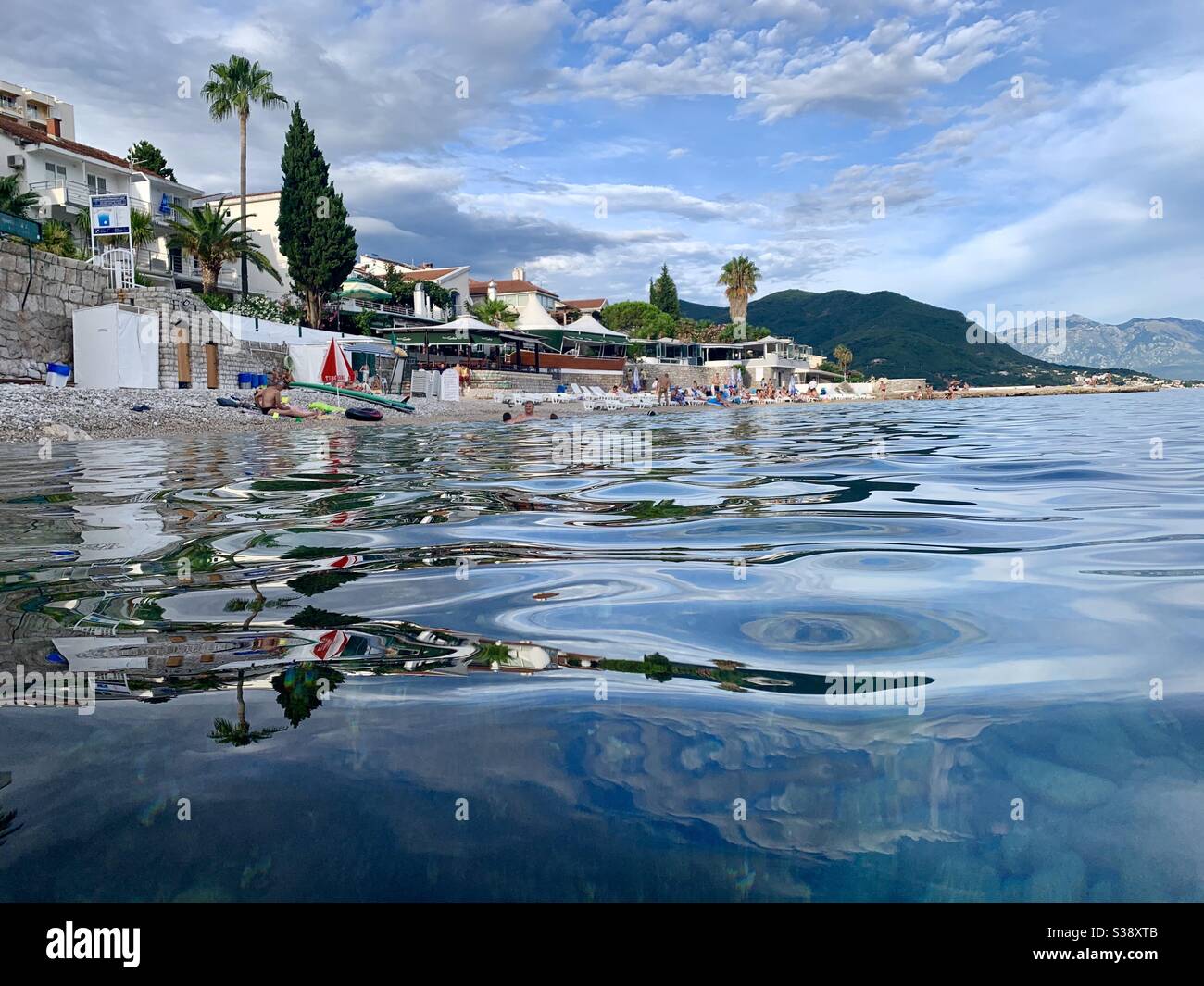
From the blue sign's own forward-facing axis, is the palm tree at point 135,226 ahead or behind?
behind

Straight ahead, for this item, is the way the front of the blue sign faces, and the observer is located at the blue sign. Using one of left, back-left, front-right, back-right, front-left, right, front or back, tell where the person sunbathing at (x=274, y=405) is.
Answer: front-left

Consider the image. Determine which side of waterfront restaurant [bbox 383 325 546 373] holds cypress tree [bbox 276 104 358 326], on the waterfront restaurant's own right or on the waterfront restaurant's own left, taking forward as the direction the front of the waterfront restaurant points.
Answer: on the waterfront restaurant's own right

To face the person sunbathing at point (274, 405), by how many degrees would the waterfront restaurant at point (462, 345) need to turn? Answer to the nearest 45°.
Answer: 0° — it already faces them

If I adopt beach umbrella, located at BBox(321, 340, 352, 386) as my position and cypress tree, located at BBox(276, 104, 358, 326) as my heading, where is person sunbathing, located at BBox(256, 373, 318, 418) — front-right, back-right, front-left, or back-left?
back-left

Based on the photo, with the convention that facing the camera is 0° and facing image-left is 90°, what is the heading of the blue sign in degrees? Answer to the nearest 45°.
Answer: approximately 0°

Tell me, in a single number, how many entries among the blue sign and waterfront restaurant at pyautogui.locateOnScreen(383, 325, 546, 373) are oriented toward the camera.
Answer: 2

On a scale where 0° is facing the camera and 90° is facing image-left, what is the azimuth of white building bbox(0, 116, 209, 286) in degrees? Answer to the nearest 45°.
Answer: approximately 315°
